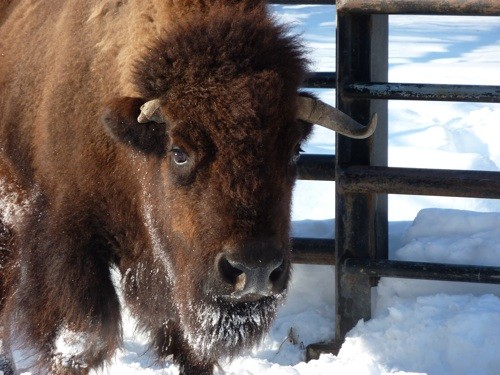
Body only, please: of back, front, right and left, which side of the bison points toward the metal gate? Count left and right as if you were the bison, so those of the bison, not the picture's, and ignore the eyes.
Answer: left

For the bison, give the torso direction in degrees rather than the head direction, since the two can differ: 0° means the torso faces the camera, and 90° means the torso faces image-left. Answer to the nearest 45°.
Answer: approximately 315°
